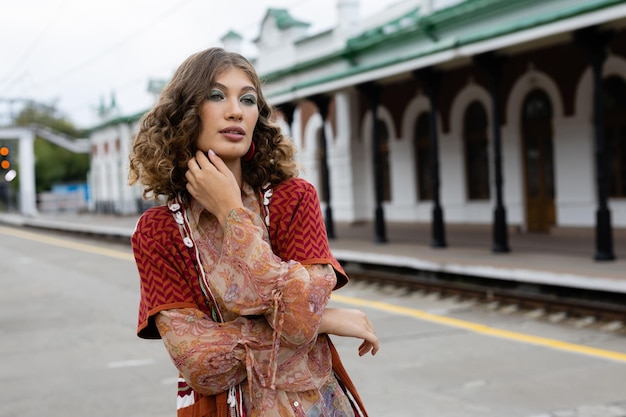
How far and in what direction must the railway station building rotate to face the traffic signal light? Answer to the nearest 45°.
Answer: approximately 45° to its right

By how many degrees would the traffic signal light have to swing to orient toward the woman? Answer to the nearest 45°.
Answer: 0° — it already faces them

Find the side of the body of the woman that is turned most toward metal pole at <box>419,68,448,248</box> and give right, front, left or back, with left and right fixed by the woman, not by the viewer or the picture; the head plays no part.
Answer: back

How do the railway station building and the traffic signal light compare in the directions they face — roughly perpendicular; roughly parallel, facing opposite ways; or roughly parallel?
roughly perpendicular

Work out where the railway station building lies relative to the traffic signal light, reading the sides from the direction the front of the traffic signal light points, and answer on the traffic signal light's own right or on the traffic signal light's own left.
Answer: on the traffic signal light's own left

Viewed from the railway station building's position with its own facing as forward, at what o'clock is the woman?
The woman is roughly at 11 o'clock from the railway station building.

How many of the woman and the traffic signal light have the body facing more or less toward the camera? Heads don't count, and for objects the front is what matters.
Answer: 2

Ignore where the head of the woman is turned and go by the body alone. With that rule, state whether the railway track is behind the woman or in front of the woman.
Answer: behind

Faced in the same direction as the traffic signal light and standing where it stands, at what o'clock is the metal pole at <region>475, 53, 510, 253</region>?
The metal pole is roughly at 11 o'clock from the traffic signal light.

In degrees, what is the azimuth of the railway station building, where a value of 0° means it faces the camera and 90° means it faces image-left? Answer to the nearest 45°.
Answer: approximately 45°

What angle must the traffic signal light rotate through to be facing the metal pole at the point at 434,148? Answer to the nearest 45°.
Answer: approximately 45° to its left
